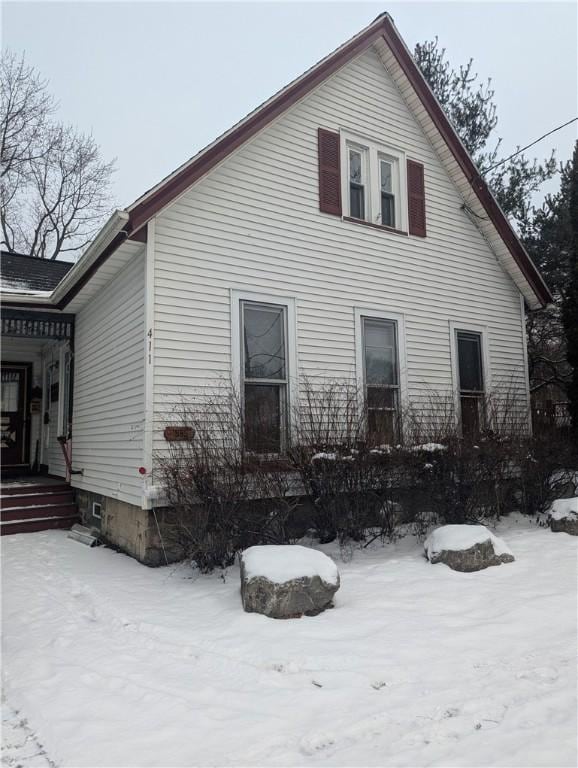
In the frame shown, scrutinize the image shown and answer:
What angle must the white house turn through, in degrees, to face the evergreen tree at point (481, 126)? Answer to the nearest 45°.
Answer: approximately 90° to its left

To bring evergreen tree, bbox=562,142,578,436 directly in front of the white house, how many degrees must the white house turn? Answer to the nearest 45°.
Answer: approximately 90° to its left

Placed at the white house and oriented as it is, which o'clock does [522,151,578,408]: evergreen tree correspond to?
The evergreen tree is roughly at 9 o'clock from the white house.

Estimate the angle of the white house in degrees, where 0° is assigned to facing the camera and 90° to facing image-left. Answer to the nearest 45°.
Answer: approximately 315°

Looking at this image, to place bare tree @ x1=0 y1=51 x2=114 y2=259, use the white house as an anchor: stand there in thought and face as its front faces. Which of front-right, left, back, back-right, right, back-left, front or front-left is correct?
back
